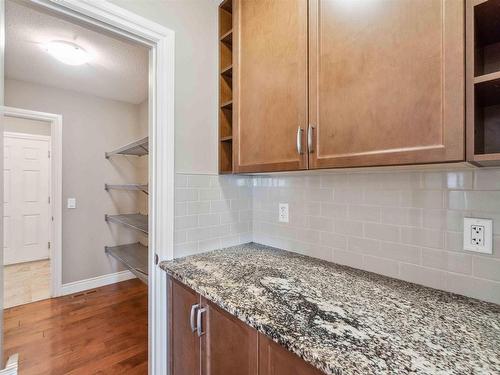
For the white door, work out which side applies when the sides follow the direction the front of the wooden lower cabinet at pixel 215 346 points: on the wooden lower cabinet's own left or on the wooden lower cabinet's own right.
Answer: on the wooden lower cabinet's own right

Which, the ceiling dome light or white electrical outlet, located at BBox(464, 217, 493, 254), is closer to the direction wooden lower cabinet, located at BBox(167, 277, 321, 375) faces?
the ceiling dome light

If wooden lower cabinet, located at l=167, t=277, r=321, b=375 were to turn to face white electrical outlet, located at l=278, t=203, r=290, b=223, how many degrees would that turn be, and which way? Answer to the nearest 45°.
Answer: approximately 180°

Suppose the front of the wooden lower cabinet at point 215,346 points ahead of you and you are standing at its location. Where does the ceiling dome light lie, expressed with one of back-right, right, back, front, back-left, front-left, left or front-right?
right

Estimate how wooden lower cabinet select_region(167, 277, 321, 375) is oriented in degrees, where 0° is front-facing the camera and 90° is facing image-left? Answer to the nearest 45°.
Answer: approximately 45°

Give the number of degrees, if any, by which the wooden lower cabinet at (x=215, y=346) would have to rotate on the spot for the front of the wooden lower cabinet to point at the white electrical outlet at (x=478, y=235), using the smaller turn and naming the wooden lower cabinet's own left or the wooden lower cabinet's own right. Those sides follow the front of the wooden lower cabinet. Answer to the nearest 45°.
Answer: approximately 135° to the wooden lower cabinet's own left

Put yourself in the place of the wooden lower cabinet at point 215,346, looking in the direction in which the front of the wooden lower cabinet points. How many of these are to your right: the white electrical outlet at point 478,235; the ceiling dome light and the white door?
2
